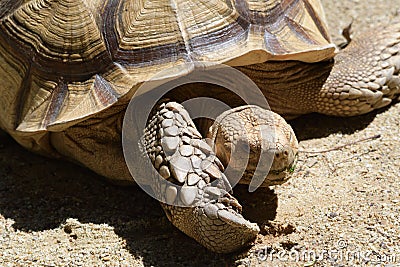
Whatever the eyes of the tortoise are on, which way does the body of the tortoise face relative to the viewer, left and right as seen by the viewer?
facing the viewer and to the right of the viewer
